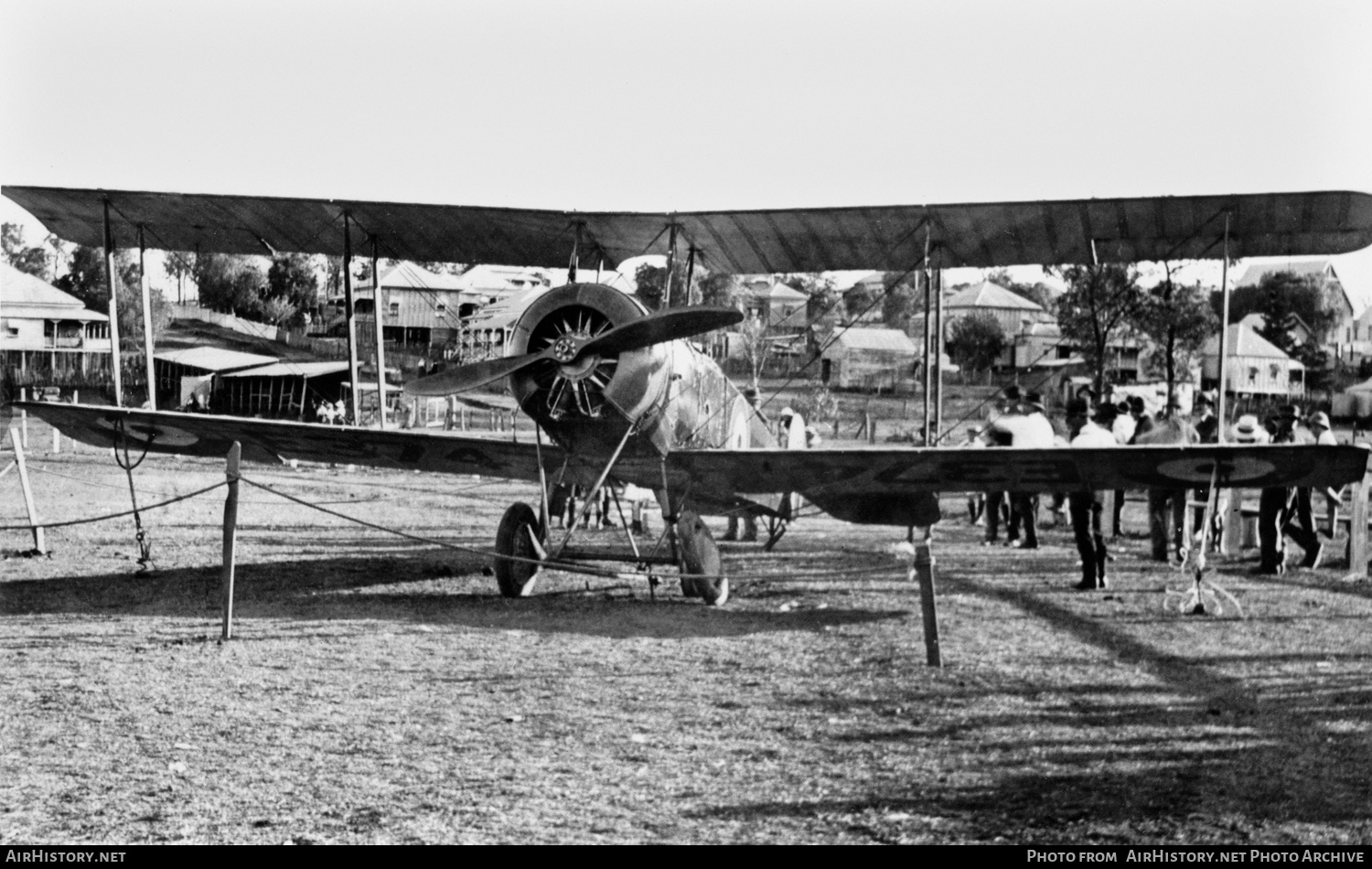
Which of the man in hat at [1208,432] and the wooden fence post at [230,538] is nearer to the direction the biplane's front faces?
the wooden fence post

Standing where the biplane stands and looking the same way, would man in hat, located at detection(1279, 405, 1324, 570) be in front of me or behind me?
behind

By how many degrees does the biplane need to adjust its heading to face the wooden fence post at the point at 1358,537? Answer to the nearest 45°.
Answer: approximately 135° to its left

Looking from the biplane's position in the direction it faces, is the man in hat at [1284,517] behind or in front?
behind

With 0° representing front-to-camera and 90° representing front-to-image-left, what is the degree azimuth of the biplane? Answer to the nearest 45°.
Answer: approximately 45°

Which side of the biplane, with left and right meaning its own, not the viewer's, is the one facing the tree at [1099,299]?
back

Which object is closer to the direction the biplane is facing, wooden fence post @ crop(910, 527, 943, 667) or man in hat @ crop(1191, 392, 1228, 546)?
the wooden fence post
